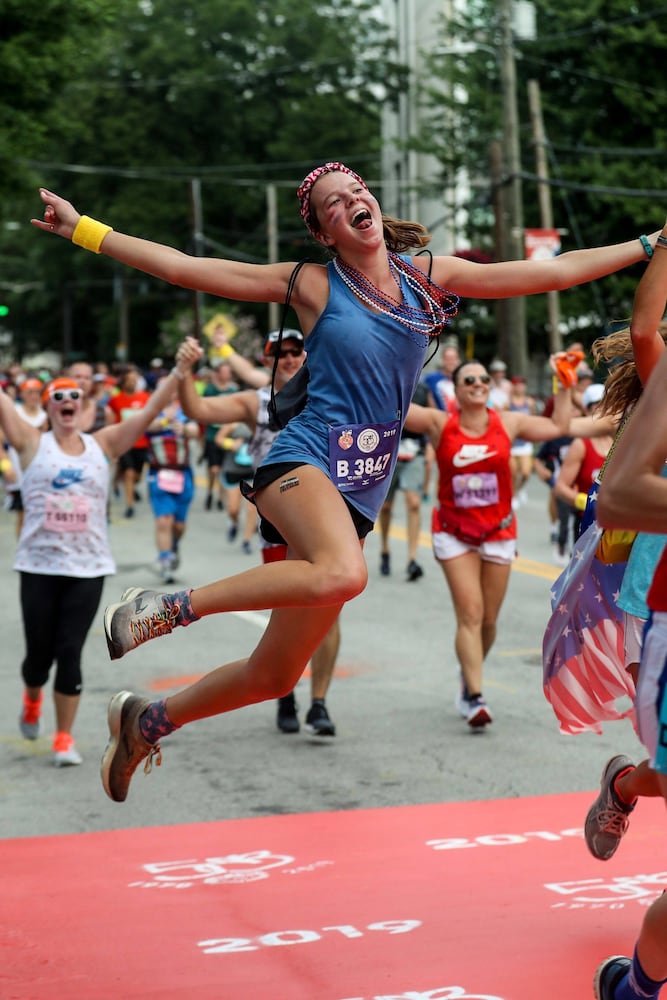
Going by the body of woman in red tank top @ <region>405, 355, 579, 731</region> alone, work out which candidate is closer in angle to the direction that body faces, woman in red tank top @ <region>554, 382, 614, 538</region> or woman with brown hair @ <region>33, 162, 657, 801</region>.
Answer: the woman with brown hair

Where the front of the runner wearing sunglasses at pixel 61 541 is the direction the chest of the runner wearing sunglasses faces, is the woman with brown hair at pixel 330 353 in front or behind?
in front

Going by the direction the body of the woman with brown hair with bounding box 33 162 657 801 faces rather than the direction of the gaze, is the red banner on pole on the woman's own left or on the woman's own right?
on the woman's own left

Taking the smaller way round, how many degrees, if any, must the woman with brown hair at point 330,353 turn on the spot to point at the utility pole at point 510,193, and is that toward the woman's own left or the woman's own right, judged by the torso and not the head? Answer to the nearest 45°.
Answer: approximately 135° to the woman's own left

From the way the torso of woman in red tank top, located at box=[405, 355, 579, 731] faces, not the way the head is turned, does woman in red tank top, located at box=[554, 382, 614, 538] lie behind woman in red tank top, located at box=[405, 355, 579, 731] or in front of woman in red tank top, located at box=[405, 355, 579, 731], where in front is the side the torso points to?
behind

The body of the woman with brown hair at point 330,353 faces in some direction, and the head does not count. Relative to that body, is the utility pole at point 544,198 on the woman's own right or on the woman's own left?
on the woman's own left

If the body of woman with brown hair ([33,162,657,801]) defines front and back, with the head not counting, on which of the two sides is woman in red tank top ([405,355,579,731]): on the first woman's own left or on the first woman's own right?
on the first woman's own left

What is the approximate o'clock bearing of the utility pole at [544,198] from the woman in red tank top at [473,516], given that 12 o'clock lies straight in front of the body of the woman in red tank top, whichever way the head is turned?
The utility pole is roughly at 6 o'clock from the woman in red tank top.

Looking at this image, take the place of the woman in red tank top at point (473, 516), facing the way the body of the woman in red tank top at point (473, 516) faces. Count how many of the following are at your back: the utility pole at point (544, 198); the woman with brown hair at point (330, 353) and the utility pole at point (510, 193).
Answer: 2

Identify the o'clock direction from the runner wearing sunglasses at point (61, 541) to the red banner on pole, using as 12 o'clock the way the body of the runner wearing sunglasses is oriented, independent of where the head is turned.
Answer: The red banner on pole is roughly at 7 o'clock from the runner wearing sunglasses.

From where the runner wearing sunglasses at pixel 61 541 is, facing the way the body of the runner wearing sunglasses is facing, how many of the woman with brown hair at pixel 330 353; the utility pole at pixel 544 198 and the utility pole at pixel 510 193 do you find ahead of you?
1

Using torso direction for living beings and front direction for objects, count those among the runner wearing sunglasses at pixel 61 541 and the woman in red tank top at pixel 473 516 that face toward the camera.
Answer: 2
